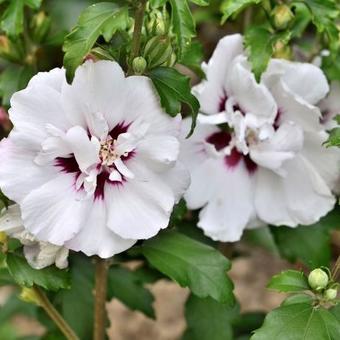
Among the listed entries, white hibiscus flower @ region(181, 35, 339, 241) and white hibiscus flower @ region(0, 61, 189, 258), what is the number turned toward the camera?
2

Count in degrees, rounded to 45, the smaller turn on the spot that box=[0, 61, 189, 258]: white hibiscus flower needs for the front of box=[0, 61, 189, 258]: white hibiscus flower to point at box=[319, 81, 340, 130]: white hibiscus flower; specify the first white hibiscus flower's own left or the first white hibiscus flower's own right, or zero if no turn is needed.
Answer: approximately 135° to the first white hibiscus flower's own left

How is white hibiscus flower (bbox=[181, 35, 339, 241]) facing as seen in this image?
toward the camera

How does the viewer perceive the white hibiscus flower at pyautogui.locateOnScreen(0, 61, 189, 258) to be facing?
facing the viewer

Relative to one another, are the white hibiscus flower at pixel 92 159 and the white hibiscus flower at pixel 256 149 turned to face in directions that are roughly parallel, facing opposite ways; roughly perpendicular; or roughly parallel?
roughly parallel
